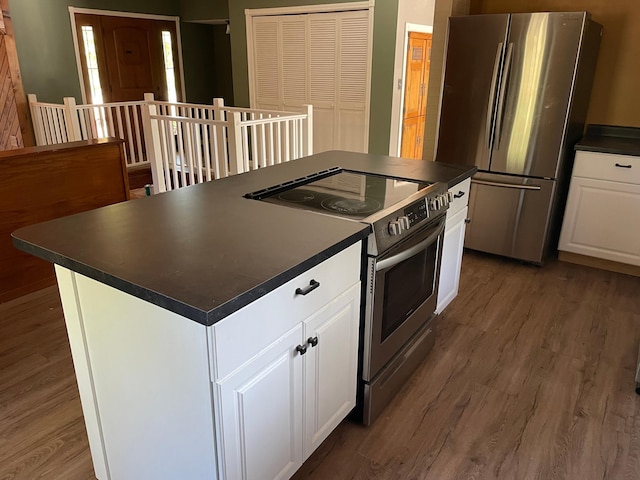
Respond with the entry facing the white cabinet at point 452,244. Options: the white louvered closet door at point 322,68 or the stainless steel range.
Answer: the white louvered closet door

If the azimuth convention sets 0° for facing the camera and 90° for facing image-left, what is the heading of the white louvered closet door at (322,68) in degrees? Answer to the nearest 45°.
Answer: approximately 0°

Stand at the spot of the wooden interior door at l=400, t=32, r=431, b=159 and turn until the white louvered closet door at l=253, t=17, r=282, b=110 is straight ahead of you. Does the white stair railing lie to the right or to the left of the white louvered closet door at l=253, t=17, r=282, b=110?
left

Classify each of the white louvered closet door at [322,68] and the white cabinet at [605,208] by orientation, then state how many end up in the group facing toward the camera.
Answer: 2

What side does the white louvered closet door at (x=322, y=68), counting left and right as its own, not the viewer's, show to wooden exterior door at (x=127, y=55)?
right

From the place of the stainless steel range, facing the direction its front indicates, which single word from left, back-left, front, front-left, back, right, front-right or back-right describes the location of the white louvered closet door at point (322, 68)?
back-left

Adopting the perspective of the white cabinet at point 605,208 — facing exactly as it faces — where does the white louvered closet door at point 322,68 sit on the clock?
The white louvered closet door is roughly at 4 o'clock from the white cabinet.

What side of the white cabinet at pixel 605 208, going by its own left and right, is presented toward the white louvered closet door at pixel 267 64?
right
